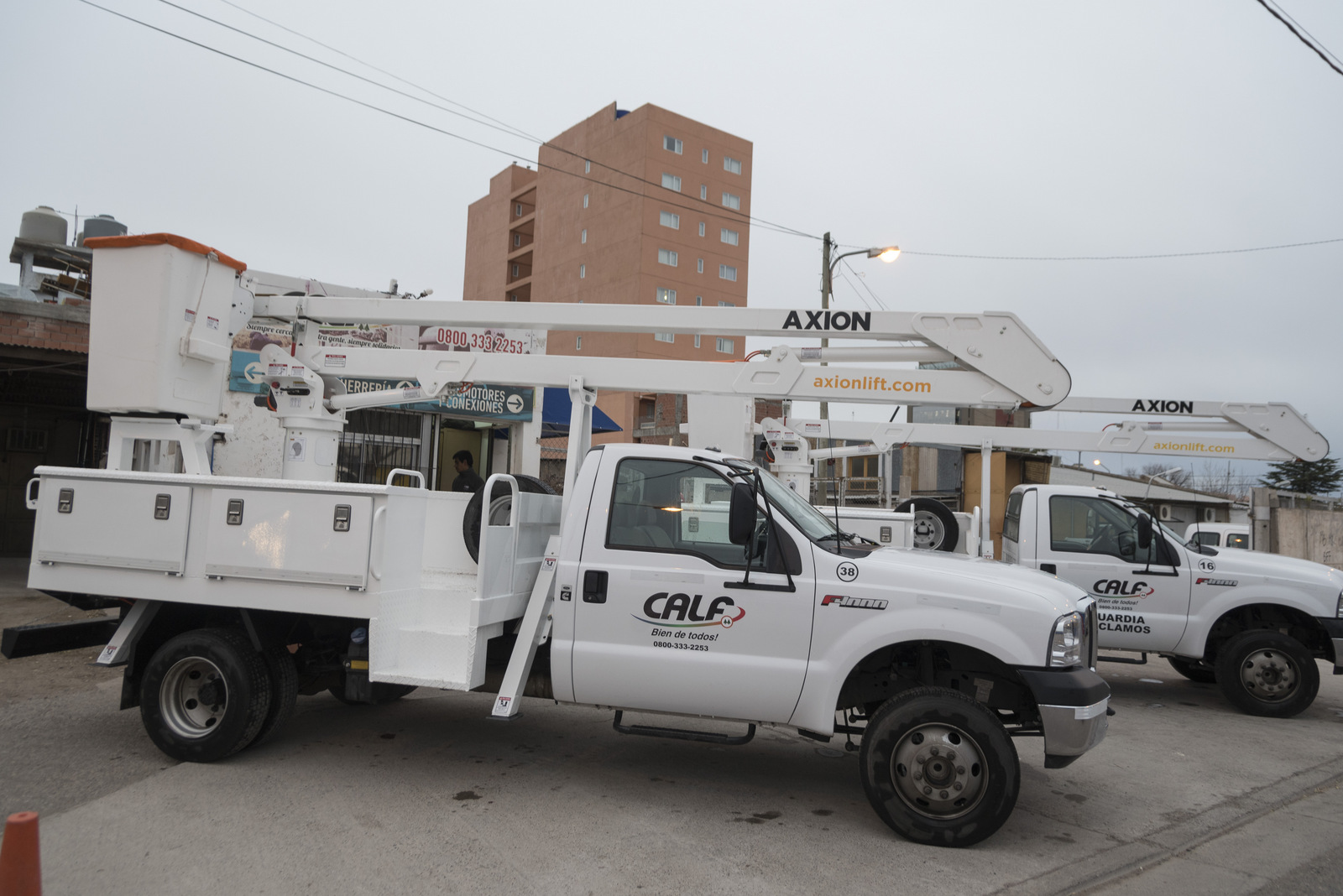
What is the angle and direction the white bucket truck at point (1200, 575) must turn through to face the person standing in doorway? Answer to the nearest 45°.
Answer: approximately 180°

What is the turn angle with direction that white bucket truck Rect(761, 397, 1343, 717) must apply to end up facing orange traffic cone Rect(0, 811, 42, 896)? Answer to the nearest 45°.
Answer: approximately 135° to its right

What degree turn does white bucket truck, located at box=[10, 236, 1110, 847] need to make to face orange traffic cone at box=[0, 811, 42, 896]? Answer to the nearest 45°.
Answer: approximately 135° to its right

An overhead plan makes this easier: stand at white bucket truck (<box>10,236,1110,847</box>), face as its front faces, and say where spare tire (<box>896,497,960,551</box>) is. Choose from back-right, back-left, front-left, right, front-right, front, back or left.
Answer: front-left

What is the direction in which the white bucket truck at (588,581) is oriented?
to the viewer's right

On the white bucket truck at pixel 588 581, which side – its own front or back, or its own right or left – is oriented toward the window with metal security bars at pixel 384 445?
left

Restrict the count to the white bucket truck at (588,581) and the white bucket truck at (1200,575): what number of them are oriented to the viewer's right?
2

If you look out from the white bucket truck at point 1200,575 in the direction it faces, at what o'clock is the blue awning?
The blue awning is roughly at 7 o'clock from the white bucket truck.

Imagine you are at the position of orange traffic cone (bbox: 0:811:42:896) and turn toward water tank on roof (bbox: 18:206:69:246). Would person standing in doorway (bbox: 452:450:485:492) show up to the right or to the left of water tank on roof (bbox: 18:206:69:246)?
right

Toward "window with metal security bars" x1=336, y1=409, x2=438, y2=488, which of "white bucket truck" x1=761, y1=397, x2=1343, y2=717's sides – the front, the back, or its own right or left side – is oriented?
back

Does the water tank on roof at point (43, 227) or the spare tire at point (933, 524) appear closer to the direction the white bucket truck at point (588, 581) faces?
the spare tire

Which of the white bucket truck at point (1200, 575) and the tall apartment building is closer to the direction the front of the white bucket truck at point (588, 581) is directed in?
the white bucket truck

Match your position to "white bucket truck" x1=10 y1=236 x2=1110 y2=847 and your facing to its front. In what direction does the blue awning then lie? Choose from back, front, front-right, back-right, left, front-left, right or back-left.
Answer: left

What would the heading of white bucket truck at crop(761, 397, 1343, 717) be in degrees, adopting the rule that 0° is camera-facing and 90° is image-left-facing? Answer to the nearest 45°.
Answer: approximately 270°
